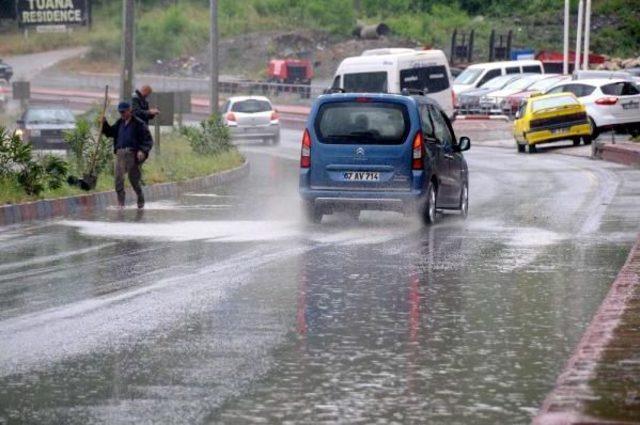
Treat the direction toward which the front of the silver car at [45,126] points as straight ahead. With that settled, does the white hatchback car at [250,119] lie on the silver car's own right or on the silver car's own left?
on the silver car's own left

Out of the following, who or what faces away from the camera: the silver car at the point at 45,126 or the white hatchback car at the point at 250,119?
the white hatchback car

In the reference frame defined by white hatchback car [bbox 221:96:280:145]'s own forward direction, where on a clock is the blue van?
The blue van is roughly at 6 o'clock from the white hatchback car.

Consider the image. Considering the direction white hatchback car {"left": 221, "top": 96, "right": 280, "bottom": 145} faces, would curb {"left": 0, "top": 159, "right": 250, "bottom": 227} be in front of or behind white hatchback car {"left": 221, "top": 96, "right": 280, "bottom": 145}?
behind

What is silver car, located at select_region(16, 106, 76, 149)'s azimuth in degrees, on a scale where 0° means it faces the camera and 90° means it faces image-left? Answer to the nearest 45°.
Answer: approximately 0°

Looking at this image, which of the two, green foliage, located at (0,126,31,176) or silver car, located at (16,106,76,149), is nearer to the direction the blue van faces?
the silver car

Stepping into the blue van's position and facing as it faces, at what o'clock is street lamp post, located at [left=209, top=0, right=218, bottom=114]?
The street lamp post is roughly at 10 o'clock from the blue van.

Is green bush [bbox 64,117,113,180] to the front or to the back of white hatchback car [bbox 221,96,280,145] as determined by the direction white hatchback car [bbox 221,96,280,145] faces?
to the back

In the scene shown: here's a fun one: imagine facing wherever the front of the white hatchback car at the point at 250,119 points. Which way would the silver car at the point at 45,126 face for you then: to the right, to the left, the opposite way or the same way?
the opposite way

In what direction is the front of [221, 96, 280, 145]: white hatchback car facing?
away from the camera

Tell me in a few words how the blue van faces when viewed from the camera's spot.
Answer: facing away from the viewer and to the right of the viewer
